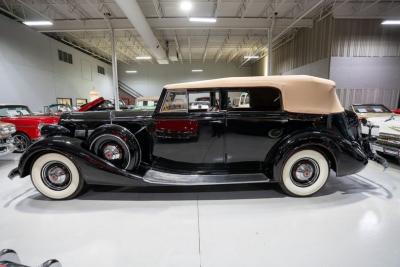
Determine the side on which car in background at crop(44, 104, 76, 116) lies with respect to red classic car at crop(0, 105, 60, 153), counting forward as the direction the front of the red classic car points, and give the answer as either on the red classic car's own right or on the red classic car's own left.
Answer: on the red classic car's own left

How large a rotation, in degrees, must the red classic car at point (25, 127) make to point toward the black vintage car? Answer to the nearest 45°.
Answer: approximately 45° to its right

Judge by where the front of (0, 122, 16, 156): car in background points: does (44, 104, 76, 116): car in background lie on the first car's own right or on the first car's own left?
on the first car's own left

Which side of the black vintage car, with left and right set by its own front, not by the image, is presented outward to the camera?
left

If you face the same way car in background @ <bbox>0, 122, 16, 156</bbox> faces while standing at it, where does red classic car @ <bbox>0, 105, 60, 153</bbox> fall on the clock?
The red classic car is roughly at 8 o'clock from the car in background.

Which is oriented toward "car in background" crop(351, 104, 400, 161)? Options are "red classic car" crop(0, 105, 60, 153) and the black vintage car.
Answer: the red classic car

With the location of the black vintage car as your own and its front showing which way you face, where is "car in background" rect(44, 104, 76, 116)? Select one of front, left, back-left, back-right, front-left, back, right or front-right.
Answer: front-right

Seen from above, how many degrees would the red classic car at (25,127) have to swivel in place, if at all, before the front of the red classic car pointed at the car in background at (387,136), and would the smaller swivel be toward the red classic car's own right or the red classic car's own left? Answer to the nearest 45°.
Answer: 0° — it already faces it

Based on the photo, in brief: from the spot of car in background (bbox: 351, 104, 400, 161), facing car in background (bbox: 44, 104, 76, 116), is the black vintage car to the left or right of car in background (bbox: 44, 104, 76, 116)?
left

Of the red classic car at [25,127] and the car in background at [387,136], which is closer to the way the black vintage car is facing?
the red classic car
